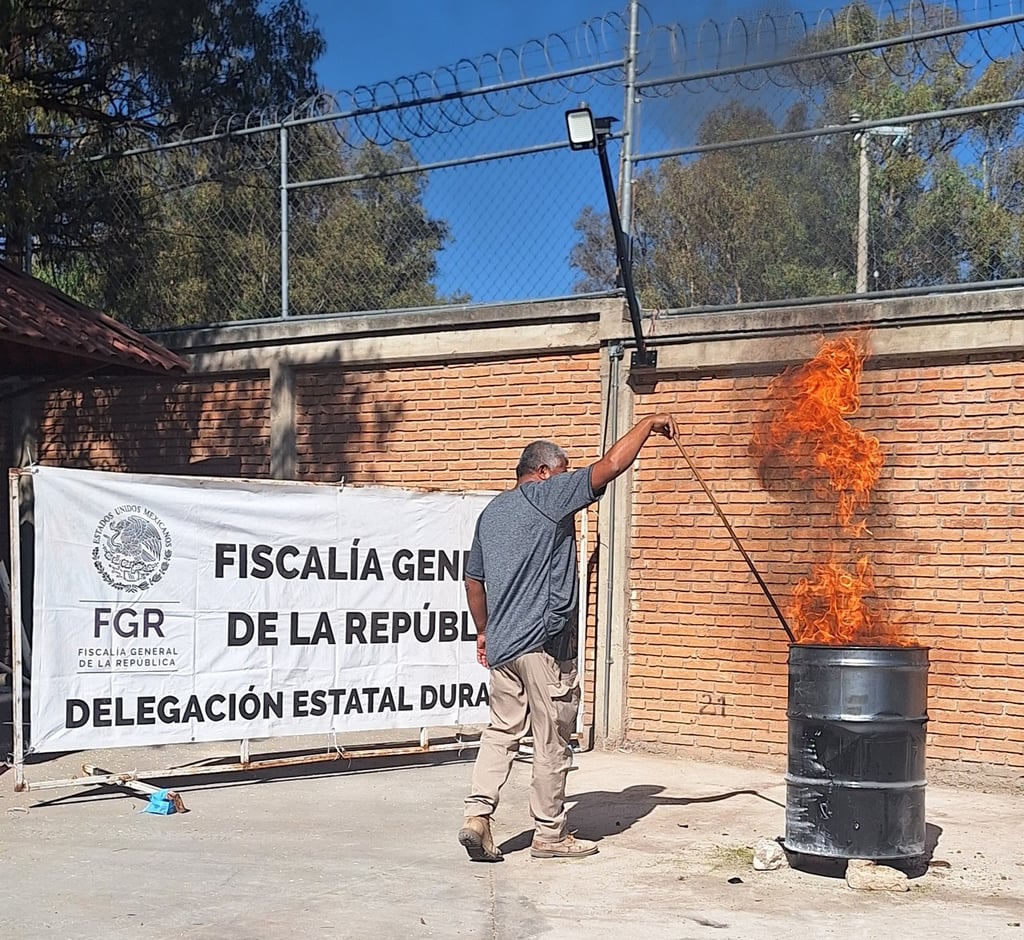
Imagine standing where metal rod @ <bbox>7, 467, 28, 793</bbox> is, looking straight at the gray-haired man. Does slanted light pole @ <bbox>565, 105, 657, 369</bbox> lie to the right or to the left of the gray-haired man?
left

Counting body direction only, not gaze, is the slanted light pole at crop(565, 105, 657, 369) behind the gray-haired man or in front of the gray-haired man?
in front

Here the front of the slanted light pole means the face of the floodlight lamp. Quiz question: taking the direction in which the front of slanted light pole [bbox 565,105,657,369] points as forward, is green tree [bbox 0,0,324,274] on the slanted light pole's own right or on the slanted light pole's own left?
on the slanted light pole's own right

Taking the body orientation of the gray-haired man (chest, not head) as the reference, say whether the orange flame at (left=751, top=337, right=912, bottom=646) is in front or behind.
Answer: in front

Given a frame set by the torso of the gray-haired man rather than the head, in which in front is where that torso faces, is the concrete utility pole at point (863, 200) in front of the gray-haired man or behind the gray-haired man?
in front

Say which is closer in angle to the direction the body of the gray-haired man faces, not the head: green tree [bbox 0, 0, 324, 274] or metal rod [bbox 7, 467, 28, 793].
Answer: the green tree

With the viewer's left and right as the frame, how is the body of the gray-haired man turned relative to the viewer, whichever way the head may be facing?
facing away from the viewer and to the right of the viewer

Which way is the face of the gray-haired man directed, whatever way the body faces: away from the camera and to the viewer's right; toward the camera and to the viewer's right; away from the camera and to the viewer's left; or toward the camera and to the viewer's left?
away from the camera and to the viewer's right
